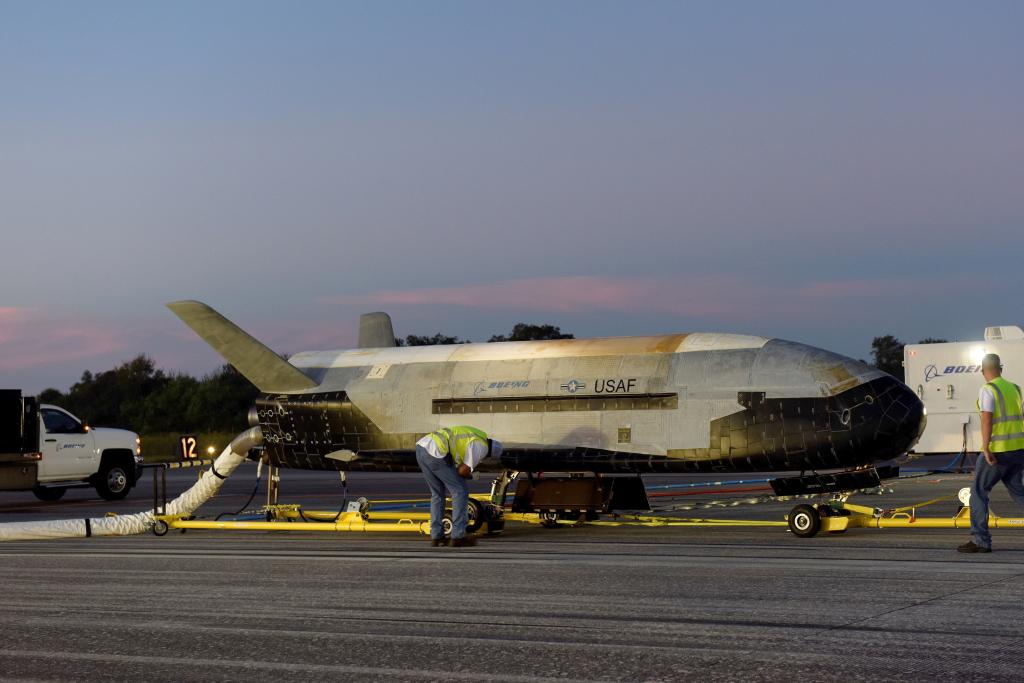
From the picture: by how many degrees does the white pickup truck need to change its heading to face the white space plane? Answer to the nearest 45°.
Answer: approximately 45° to its right

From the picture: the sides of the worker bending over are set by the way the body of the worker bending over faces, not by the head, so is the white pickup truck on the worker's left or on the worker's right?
on the worker's left

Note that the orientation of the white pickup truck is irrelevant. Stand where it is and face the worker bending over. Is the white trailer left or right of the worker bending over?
left

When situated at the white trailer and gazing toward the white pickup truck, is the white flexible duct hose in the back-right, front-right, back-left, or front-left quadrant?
front-left

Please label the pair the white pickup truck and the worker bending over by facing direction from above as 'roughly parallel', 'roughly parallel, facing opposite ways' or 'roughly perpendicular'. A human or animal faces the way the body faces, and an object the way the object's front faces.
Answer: roughly parallel

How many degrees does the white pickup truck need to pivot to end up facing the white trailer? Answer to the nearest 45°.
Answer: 0° — it already faces it

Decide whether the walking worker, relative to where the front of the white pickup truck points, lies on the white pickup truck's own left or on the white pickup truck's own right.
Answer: on the white pickup truck's own right

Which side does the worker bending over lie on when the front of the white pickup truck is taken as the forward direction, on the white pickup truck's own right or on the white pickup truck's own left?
on the white pickup truck's own right

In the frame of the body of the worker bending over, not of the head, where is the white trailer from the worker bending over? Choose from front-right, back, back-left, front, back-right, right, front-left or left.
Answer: front-left

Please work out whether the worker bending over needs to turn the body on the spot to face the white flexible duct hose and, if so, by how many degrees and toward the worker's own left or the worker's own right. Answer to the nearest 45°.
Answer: approximately 135° to the worker's own left

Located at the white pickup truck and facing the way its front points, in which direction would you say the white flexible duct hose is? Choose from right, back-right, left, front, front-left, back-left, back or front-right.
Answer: right

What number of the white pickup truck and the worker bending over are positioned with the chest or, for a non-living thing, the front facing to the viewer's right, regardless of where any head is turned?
2

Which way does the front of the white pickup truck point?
to the viewer's right

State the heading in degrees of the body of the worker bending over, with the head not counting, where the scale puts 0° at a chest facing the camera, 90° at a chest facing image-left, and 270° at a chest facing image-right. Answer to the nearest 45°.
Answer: approximately 270°
